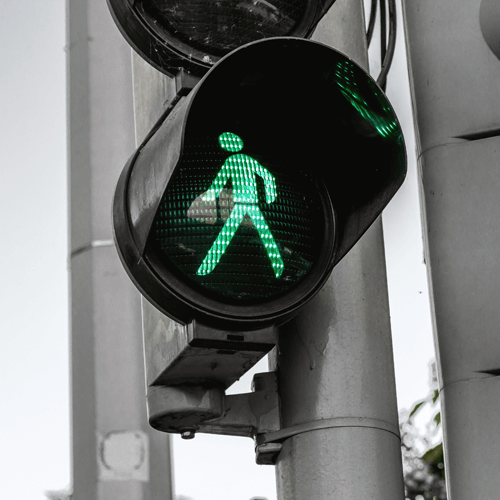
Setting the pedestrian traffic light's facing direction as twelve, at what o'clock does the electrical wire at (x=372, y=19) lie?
The electrical wire is roughly at 8 o'clock from the pedestrian traffic light.

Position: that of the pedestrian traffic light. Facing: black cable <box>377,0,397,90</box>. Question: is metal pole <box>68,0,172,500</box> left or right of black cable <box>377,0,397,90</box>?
left

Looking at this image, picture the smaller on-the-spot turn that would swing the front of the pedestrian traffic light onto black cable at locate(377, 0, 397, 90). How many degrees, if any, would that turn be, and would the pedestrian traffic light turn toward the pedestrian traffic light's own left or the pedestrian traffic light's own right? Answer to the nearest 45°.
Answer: approximately 90° to the pedestrian traffic light's own left

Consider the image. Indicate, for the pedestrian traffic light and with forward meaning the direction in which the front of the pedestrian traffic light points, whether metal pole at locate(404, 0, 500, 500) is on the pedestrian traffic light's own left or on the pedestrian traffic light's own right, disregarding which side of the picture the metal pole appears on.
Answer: on the pedestrian traffic light's own left
